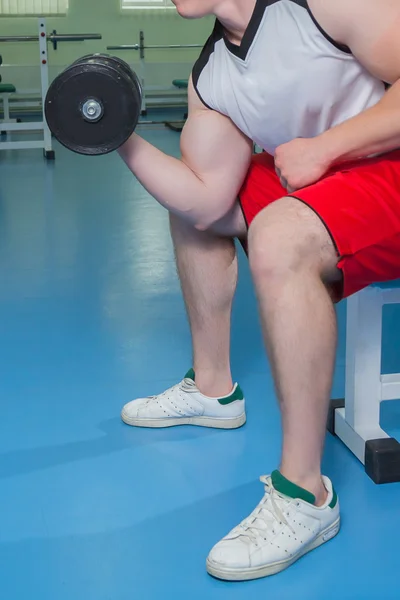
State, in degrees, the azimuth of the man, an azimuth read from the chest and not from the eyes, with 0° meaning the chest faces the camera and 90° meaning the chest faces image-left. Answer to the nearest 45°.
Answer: approximately 45°

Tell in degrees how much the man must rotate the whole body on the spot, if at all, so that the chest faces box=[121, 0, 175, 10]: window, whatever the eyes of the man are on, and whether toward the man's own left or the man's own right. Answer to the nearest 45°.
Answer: approximately 135° to the man's own right
